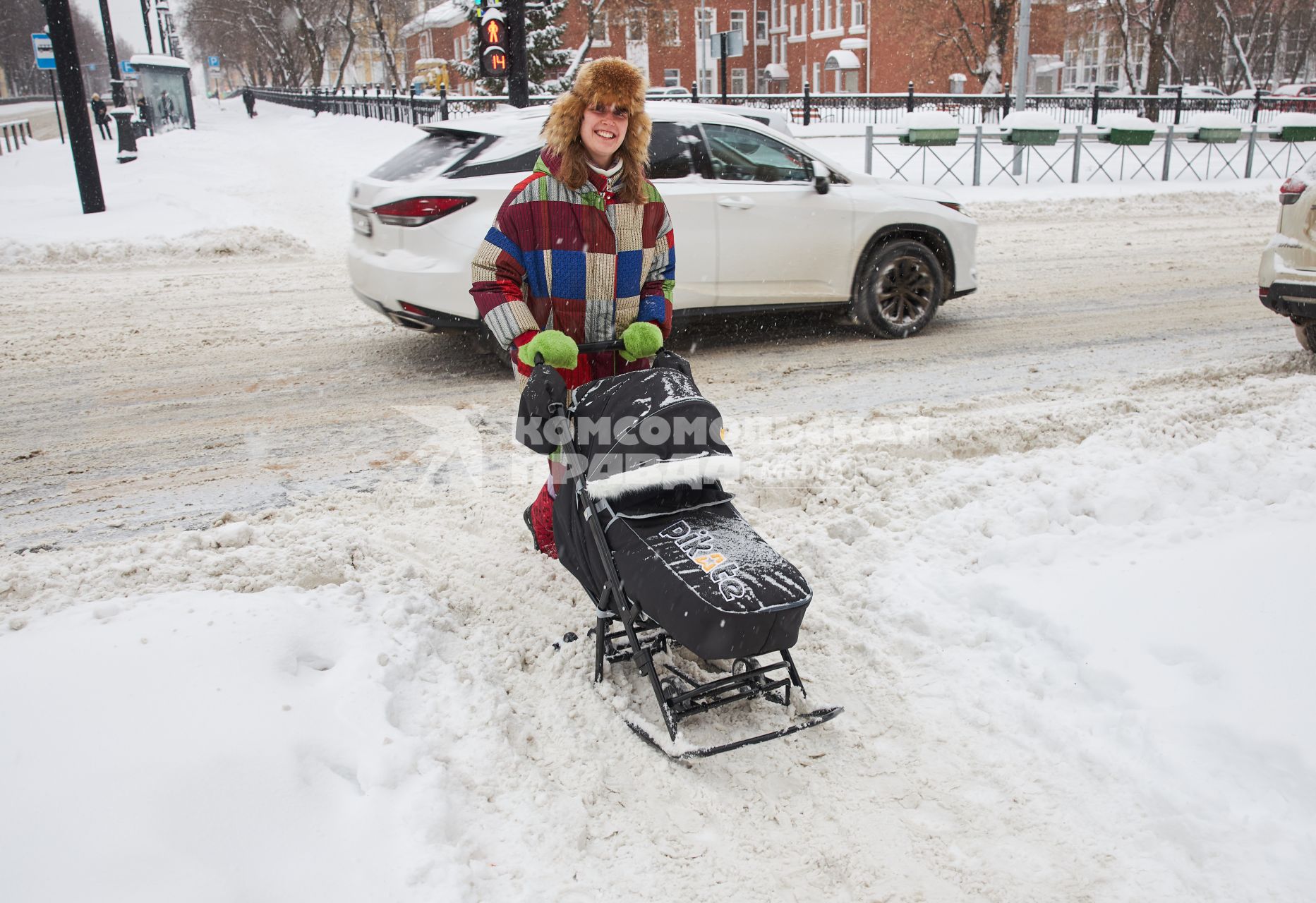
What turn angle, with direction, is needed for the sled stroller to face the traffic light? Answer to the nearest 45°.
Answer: approximately 135° to its left

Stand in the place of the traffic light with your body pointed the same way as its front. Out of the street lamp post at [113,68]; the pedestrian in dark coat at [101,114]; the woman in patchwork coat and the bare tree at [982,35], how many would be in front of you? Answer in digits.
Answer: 1

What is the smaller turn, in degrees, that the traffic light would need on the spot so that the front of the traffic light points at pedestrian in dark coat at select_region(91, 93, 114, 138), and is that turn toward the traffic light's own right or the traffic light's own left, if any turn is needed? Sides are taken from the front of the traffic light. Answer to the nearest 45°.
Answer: approximately 135° to the traffic light's own right

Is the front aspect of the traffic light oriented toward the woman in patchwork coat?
yes

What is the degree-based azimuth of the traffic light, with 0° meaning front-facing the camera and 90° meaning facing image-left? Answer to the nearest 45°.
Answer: approximately 0°

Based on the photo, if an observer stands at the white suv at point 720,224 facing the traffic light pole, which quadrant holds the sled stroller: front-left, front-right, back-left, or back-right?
back-left

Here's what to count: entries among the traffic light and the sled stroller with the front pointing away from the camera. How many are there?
0

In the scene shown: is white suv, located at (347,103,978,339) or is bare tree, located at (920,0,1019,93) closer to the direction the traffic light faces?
the white suv

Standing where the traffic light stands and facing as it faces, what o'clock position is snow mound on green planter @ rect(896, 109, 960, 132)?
The snow mound on green planter is roughly at 8 o'clock from the traffic light.

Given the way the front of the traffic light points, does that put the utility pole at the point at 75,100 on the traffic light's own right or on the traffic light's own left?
on the traffic light's own right

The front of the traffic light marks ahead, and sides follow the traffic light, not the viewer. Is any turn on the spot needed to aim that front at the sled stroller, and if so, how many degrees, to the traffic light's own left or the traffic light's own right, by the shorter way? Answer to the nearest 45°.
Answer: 0° — it already faces it

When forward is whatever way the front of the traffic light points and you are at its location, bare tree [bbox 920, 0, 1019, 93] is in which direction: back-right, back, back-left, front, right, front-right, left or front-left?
back-left

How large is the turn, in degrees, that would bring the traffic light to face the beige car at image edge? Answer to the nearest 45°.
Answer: approximately 45° to its left
